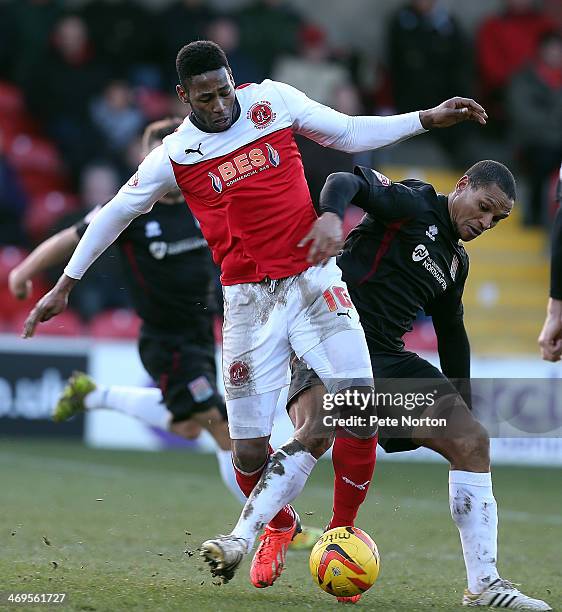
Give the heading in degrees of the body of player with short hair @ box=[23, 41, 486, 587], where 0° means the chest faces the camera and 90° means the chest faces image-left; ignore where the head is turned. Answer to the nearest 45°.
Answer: approximately 0°

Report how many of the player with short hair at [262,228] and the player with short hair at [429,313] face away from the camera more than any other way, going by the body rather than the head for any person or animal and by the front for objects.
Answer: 0

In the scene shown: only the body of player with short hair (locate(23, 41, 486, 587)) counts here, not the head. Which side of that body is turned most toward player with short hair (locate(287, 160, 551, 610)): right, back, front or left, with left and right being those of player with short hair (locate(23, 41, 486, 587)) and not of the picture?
left
